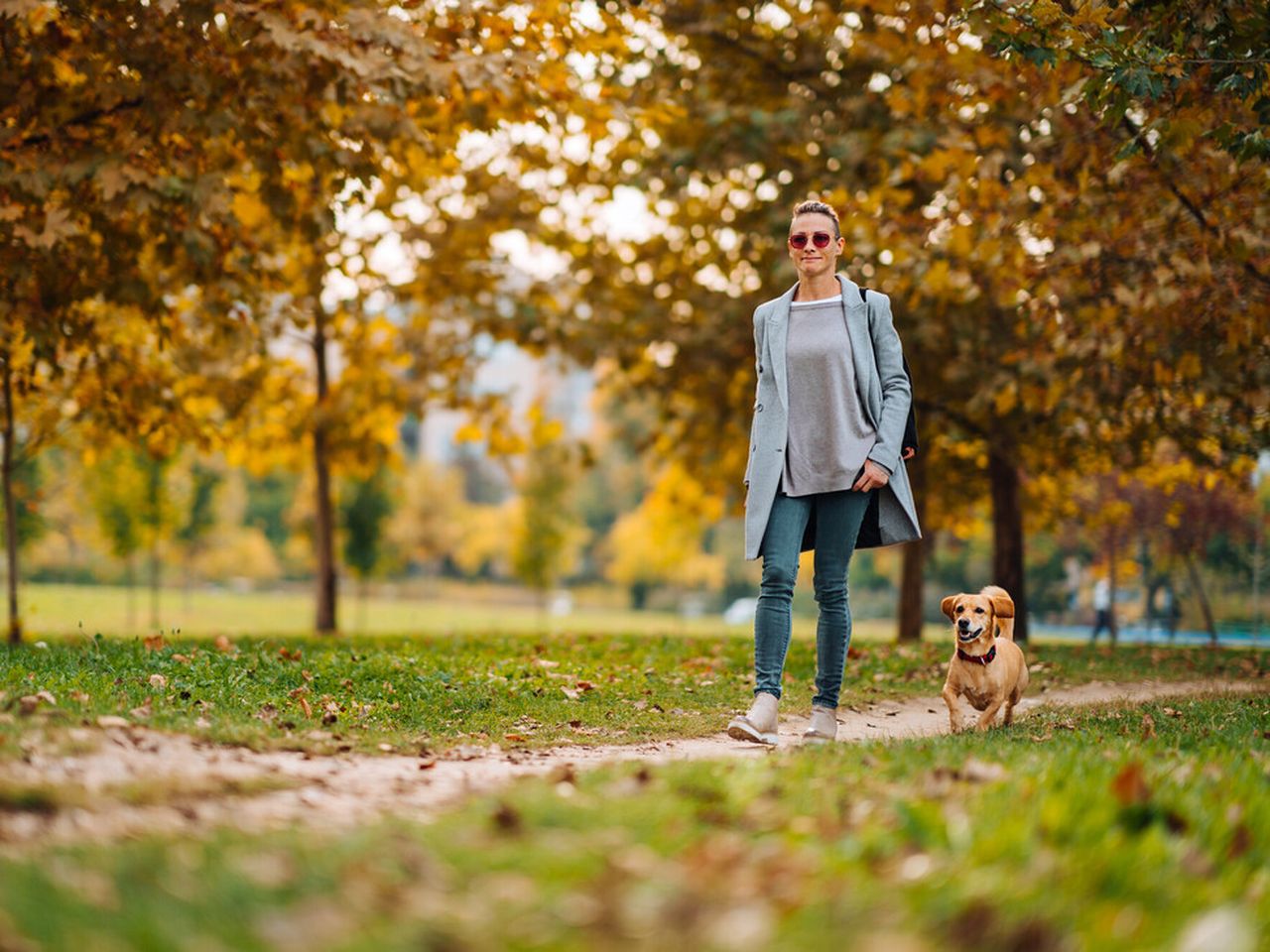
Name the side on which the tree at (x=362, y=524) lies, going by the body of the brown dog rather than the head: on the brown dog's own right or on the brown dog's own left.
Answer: on the brown dog's own right

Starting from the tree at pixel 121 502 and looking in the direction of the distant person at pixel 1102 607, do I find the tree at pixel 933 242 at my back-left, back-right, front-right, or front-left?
front-right

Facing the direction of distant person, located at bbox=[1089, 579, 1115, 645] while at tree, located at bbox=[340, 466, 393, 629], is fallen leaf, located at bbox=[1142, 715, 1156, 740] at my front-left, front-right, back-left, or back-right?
front-right

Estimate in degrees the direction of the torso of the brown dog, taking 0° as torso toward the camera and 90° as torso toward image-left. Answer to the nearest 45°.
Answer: approximately 45°

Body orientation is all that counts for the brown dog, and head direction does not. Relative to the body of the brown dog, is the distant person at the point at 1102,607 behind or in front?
behind

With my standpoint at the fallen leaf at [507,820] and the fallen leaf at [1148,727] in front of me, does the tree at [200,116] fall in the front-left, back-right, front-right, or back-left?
front-left

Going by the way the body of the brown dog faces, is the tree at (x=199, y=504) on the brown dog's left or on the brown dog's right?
on the brown dog's right

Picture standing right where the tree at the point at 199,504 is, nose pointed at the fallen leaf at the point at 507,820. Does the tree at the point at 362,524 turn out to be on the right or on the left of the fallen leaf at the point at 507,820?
left

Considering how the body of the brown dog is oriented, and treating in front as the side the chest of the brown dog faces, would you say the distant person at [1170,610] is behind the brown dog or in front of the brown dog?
behind

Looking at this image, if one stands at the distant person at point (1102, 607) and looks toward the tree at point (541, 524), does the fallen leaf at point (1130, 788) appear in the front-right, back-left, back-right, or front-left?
back-left

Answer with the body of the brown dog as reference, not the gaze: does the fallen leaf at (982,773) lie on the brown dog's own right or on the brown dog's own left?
on the brown dog's own left

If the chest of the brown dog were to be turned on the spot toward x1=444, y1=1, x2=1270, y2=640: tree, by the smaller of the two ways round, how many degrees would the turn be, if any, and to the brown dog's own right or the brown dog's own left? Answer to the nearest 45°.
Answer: approximately 135° to the brown dog's own right
